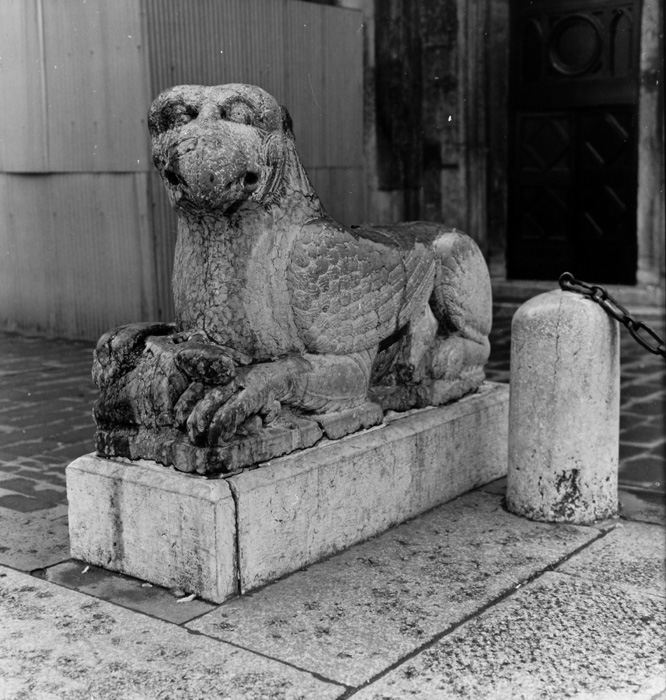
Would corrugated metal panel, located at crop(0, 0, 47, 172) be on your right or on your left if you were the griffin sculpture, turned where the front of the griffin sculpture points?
on your right

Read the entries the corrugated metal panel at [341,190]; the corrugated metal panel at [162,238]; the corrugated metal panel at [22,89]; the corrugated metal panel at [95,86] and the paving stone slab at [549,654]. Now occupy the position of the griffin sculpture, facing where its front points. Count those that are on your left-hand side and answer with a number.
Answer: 1

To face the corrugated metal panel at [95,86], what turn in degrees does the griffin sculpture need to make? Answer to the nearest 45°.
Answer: approximately 135° to its right

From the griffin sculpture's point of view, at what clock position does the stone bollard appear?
The stone bollard is roughly at 7 o'clock from the griffin sculpture.

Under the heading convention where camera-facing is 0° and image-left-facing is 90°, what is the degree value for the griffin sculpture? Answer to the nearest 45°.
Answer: approximately 45°

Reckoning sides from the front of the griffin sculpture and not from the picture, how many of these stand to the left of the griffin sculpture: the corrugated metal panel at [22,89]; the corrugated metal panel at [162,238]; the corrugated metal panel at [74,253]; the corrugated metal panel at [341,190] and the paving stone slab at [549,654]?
1

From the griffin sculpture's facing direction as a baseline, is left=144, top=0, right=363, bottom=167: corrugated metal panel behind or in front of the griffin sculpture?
behind

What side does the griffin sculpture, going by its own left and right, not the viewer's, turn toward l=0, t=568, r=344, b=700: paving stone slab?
front

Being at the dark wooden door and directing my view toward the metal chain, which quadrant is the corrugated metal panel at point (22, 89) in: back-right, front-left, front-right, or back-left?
front-right

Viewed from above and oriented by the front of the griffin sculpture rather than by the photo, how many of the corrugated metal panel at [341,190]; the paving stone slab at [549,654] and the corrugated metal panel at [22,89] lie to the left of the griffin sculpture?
1

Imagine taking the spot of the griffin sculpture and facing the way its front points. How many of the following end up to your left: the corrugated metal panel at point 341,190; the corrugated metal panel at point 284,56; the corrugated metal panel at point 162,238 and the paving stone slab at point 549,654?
1

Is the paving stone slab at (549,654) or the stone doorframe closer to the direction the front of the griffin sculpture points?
the paving stone slab

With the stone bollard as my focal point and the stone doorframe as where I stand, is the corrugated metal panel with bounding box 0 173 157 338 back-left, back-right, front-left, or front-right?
front-right

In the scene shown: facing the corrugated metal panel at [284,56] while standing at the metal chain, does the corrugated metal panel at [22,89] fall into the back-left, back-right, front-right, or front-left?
front-left

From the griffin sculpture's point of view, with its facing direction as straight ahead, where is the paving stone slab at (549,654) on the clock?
The paving stone slab is roughly at 9 o'clock from the griffin sculpture.

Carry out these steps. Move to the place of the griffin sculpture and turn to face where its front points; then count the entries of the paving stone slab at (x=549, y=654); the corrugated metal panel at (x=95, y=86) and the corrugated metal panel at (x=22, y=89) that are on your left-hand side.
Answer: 1

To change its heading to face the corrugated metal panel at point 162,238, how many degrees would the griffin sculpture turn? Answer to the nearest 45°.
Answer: approximately 135° to its right
